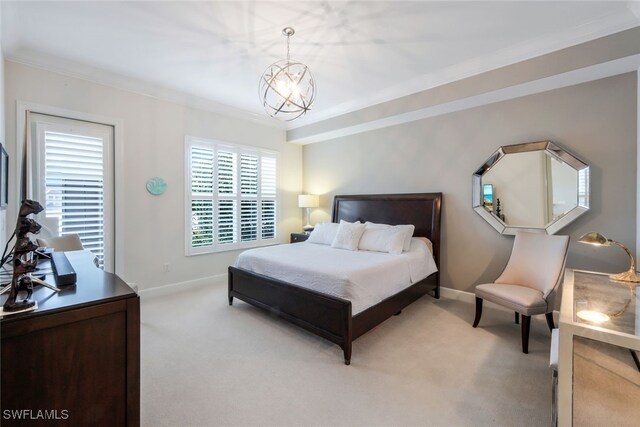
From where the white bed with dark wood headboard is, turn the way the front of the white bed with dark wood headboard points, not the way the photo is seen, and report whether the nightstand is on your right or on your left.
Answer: on your right

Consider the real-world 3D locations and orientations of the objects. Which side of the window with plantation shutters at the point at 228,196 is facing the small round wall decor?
right

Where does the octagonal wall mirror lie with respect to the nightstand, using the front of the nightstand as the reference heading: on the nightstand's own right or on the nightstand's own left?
on the nightstand's own left

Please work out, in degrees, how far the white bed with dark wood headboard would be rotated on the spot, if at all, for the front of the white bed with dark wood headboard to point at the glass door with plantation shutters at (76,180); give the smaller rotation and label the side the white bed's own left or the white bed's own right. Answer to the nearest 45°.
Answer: approximately 45° to the white bed's own right

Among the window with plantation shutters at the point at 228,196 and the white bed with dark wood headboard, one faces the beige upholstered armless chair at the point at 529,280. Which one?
the window with plantation shutters

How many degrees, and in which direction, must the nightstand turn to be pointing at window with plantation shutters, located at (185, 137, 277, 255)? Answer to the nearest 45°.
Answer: approximately 45° to its right

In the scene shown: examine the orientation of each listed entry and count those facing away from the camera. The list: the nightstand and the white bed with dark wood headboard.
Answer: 0

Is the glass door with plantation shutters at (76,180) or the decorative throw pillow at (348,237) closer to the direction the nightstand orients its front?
the glass door with plantation shutters

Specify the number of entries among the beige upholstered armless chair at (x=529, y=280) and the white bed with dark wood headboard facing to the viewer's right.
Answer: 0

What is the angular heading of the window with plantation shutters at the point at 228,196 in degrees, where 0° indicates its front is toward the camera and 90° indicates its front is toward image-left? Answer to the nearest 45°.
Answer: approximately 315°
